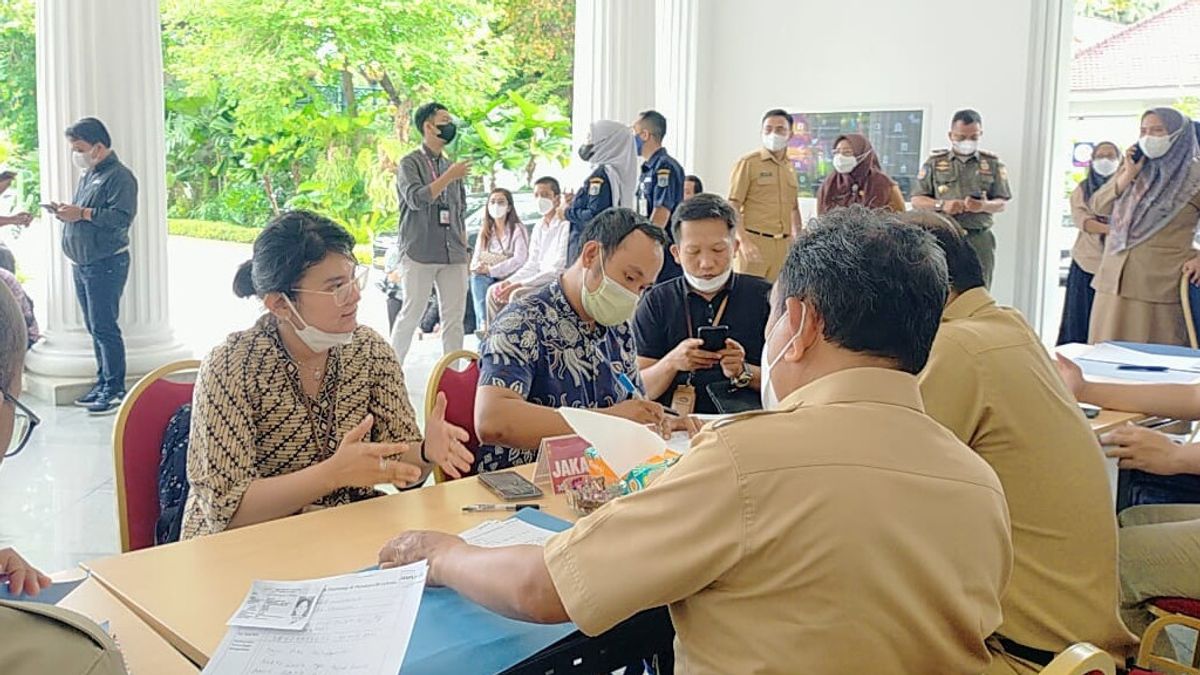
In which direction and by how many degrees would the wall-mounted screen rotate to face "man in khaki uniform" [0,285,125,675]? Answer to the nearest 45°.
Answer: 0° — it already faces them

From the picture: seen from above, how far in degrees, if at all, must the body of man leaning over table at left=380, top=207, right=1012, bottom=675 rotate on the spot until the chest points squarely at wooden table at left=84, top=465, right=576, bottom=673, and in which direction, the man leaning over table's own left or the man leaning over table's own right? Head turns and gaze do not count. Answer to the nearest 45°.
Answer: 0° — they already face it

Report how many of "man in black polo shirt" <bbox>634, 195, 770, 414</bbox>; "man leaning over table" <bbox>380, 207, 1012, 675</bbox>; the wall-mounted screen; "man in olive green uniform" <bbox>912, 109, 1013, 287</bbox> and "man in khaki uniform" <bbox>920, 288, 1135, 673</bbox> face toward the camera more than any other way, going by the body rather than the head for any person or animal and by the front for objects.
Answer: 3

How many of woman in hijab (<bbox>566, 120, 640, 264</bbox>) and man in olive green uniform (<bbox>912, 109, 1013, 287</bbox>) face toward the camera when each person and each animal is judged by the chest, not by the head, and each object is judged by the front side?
1

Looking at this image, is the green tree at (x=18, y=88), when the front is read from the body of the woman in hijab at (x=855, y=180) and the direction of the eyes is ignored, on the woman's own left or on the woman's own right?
on the woman's own right

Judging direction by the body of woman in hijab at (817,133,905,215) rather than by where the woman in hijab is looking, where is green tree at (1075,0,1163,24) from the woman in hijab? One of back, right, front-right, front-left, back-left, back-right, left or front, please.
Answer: back

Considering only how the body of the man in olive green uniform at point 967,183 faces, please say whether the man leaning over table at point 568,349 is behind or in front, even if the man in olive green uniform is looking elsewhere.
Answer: in front

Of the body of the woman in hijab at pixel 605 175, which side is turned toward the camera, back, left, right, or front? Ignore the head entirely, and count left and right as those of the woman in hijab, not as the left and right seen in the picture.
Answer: left

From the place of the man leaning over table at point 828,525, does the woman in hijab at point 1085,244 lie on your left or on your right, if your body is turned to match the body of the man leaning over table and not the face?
on your right

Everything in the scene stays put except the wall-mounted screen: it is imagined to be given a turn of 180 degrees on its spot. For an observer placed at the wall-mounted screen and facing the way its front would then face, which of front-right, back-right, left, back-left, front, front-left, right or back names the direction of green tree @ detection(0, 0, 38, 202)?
left

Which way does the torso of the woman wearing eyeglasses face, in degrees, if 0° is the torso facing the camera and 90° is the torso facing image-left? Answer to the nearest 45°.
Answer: approximately 315°

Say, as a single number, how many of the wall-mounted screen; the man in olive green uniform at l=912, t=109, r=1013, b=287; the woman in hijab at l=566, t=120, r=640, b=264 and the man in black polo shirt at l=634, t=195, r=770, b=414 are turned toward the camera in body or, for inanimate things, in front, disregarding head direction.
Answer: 3
